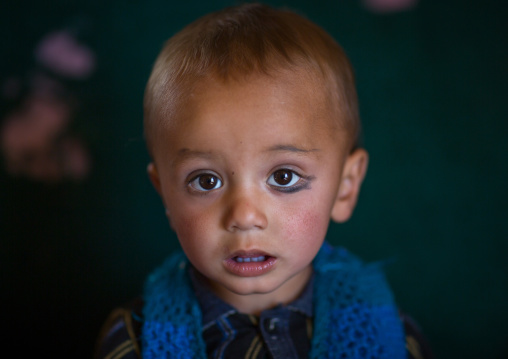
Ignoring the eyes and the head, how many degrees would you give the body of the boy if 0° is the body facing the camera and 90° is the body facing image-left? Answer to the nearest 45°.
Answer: approximately 0°
